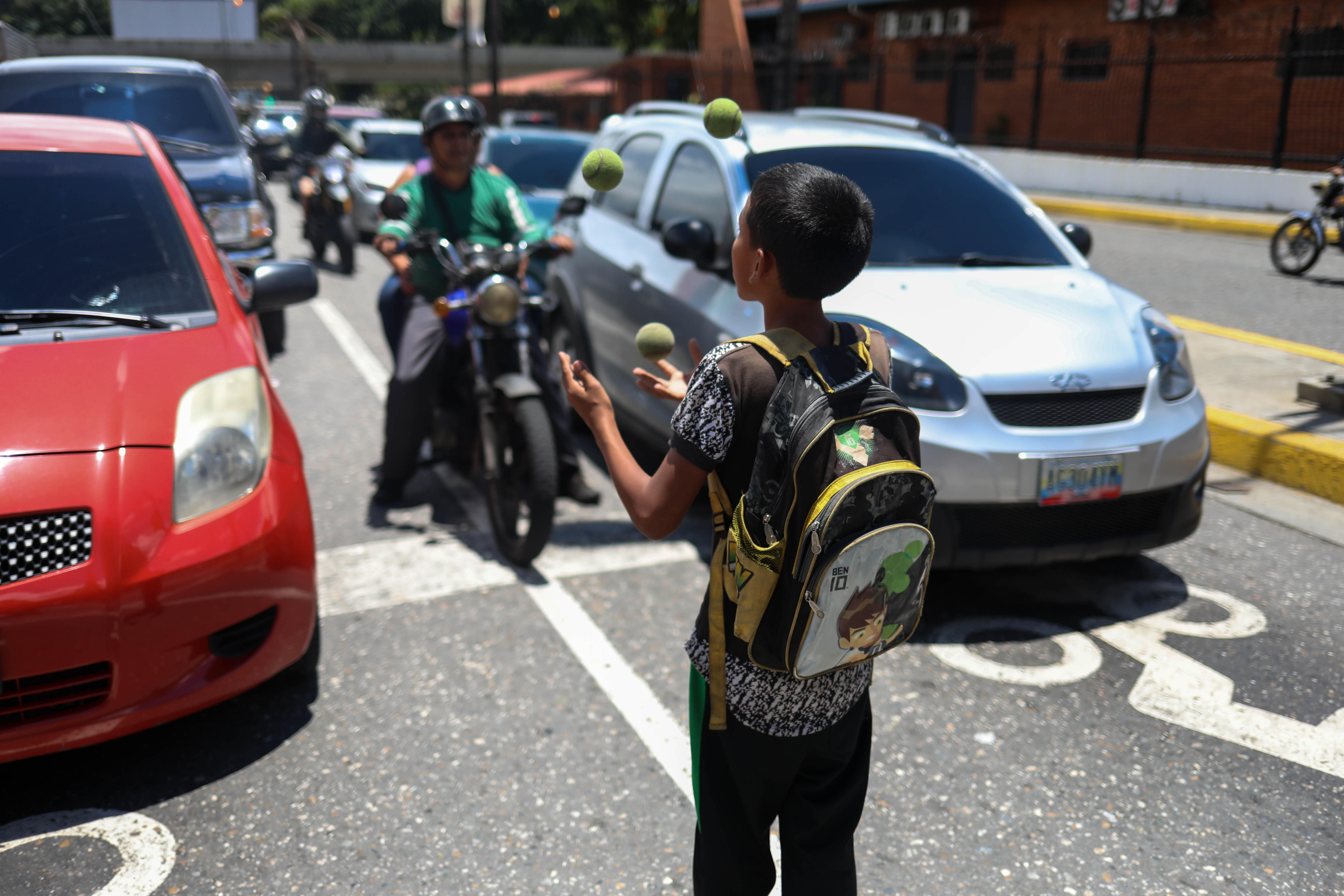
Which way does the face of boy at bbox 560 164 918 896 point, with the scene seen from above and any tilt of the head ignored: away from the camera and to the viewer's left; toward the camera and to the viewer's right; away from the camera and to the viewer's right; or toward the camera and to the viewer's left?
away from the camera and to the viewer's left

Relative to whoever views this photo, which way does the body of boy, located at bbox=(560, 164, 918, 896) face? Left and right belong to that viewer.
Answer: facing away from the viewer and to the left of the viewer

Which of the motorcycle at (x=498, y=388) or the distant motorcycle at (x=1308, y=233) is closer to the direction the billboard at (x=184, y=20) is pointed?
the motorcycle

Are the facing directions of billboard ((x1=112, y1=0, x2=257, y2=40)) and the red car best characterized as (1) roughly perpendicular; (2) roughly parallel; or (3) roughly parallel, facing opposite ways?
roughly parallel

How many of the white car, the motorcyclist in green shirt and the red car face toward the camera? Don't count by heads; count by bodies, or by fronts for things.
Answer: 3

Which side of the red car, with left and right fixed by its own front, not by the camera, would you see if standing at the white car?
back

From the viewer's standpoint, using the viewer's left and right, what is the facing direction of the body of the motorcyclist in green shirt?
facing the viewer

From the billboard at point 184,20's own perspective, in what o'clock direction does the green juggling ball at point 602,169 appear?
The green juggling ball is roughly at 12 o'clock from the billboard.

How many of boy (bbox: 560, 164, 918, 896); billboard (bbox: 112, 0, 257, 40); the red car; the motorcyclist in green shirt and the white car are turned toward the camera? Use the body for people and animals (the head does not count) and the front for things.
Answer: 4

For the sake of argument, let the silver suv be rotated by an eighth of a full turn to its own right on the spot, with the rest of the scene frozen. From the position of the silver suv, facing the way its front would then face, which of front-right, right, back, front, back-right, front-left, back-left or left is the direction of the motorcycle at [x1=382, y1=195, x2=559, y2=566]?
right

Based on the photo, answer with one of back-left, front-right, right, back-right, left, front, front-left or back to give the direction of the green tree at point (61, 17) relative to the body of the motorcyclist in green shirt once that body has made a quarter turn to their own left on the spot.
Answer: back-left

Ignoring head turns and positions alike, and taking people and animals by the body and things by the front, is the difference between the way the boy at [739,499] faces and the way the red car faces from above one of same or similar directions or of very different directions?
very different directions

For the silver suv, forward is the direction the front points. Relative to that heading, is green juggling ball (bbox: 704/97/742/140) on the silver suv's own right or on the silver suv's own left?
on the silver suv's own right

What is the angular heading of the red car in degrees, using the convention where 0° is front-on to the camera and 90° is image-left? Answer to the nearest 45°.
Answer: approximately 0°

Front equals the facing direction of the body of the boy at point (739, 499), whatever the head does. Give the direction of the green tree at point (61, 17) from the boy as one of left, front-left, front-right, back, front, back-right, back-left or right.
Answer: front

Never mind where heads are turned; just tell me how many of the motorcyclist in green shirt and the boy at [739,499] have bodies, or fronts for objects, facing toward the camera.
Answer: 1

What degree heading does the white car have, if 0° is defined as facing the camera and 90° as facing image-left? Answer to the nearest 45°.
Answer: approximately 0°
